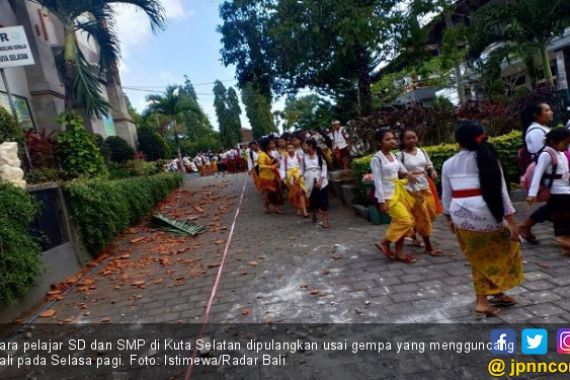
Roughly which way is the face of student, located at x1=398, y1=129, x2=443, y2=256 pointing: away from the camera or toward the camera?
toward the camera

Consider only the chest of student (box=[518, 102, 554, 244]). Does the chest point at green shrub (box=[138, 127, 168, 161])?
no

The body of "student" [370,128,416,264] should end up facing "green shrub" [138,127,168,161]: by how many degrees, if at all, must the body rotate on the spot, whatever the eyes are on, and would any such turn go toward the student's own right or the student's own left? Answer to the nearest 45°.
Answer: approximately 180°

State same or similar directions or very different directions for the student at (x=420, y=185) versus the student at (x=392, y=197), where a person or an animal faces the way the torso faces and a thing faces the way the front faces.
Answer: same or similar directions

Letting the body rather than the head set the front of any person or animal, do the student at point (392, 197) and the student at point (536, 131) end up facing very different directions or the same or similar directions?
same or similar directions

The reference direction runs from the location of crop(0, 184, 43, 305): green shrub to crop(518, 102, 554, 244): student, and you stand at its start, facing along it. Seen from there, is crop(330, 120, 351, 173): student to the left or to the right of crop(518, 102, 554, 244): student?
left

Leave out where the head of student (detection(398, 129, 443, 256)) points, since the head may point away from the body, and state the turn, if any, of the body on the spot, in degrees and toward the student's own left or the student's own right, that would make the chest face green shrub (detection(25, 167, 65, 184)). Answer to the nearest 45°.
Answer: approximately 135° to the student's own right

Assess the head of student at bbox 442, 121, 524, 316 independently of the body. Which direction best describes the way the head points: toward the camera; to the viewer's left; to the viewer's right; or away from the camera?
away from the camera
